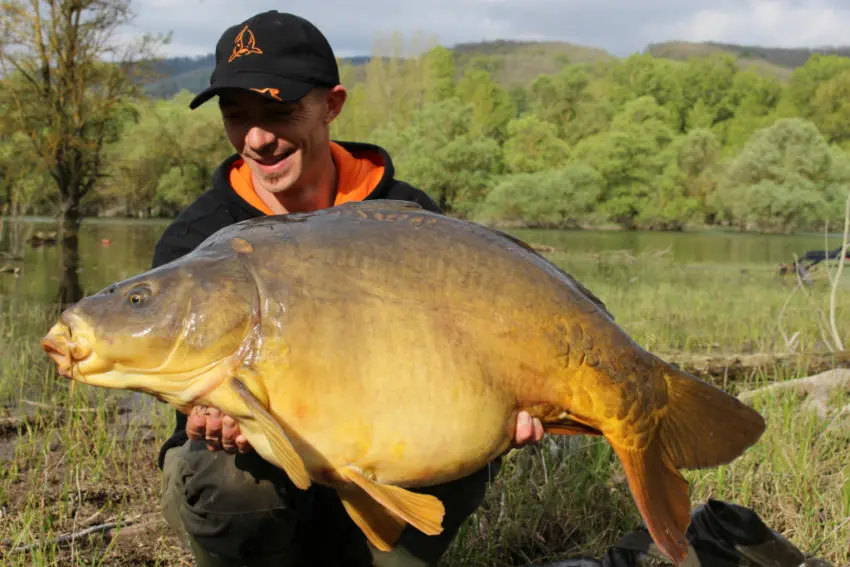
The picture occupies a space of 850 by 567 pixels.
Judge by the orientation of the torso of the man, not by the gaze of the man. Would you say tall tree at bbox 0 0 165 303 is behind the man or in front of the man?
behind

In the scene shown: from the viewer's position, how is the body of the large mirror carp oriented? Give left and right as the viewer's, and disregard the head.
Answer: facing to the left of the viewer

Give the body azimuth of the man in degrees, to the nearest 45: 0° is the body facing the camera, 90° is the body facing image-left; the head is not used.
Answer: approximately 0°
